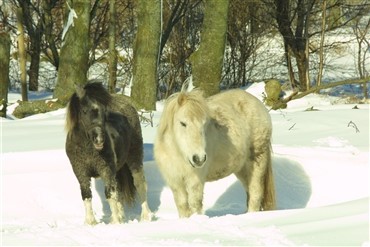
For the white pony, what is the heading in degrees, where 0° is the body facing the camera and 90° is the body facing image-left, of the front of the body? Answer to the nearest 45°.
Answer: approximately 45°

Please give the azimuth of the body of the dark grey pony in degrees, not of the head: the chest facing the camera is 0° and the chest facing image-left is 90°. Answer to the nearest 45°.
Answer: approximately 45°

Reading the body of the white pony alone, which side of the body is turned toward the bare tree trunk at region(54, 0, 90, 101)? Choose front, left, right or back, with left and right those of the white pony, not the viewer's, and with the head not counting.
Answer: right

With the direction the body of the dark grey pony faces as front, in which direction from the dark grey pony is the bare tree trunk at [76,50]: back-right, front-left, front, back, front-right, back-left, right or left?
back-right

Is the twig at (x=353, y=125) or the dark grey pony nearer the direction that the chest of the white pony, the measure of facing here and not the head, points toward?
the dark grey pony

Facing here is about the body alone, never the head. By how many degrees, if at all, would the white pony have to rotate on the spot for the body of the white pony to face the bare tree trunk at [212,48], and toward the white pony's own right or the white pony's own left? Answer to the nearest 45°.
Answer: approximately 135° to the white pony's own right

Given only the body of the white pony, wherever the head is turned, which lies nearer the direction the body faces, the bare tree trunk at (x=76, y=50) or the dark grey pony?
the dark grey pony

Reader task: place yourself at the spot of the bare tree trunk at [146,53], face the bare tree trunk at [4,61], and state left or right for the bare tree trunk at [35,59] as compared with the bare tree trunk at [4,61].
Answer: right

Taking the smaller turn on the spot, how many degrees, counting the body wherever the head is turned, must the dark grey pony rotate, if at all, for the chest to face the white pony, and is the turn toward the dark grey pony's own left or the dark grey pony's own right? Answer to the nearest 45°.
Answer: approximately 135° to the dark grey pony's own left
